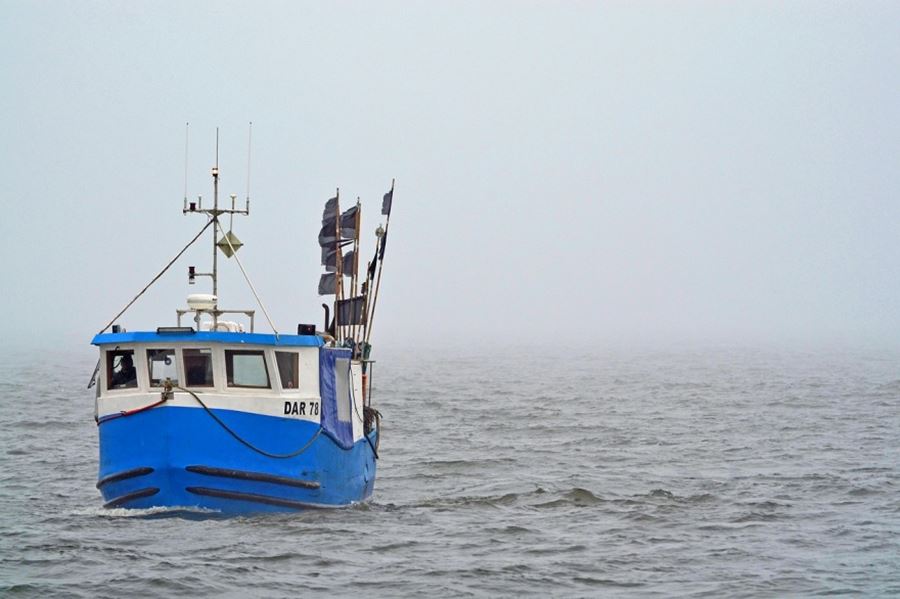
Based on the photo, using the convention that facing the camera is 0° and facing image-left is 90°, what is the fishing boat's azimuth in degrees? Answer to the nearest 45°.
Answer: approximately 45°
